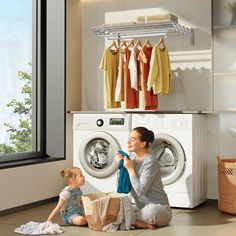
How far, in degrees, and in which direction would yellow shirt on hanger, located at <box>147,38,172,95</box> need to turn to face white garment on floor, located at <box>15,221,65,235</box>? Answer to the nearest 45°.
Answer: approximately 90° to its right

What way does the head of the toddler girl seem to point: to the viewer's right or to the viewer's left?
to the viewer's right

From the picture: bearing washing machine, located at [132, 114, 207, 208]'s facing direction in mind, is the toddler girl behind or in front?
in front

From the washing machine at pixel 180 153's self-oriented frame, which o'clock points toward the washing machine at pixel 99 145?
the washing machine at pixel 99 145 is roughly at 2 o'clock from the washing machine at pixel 180 153.

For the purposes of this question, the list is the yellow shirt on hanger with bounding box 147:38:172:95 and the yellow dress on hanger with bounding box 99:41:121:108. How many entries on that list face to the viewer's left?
0

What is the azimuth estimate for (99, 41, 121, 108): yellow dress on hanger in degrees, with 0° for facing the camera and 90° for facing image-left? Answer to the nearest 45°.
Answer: approximately 315°

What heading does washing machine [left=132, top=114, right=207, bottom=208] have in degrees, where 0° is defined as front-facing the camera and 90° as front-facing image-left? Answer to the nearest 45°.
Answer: approximately 45°

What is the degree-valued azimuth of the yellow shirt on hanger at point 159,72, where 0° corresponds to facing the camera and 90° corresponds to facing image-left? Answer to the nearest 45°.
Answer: approximately 315°

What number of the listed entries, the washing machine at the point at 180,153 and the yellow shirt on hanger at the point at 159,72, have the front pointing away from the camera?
0
